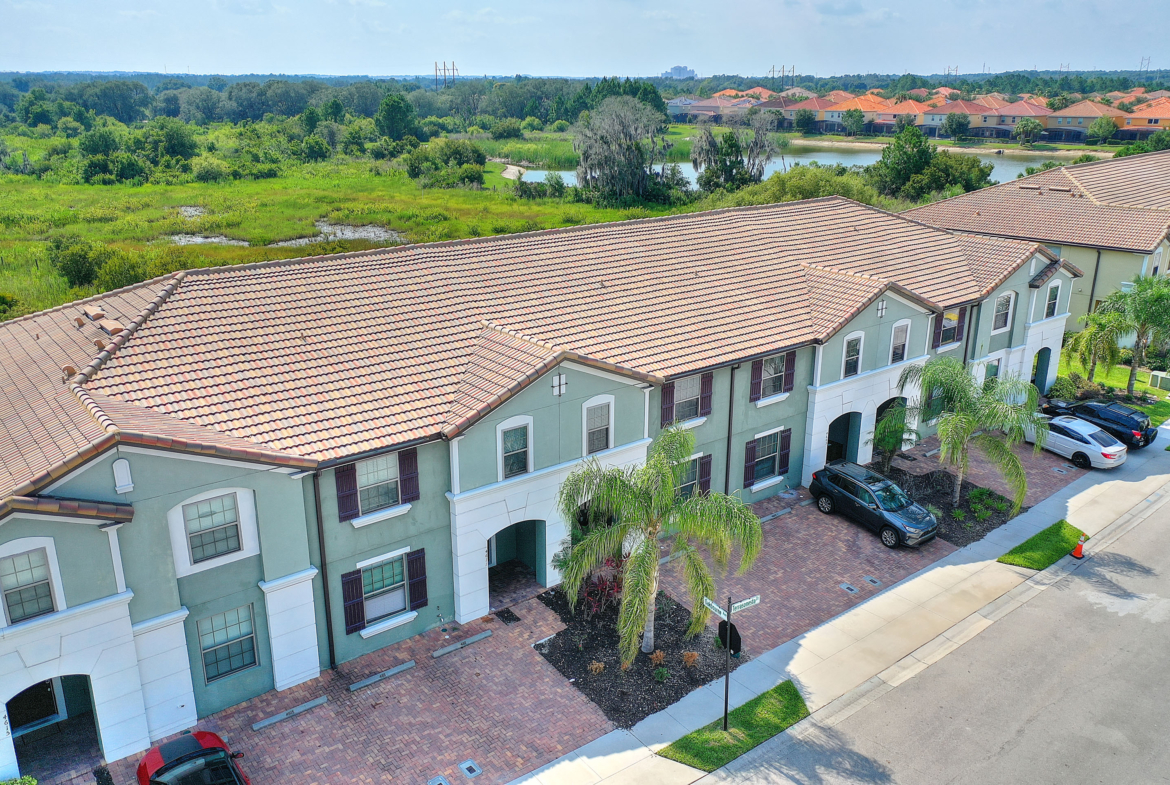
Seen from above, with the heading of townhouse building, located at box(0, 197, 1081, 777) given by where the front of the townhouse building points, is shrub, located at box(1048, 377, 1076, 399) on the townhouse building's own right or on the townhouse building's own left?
on the townhouse building's own left

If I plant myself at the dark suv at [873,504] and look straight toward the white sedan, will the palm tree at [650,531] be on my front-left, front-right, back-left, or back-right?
back-right
